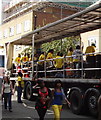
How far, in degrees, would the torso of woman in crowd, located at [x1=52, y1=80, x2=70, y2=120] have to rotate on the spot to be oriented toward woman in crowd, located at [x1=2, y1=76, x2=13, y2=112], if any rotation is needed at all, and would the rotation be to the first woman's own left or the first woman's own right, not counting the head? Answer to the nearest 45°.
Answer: approximately 135° to the first woman's own right

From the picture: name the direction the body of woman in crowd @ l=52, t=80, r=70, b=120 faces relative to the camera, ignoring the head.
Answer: toward the camera

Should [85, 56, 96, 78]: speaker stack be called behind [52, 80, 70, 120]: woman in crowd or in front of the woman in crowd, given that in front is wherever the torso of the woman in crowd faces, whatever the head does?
behind
